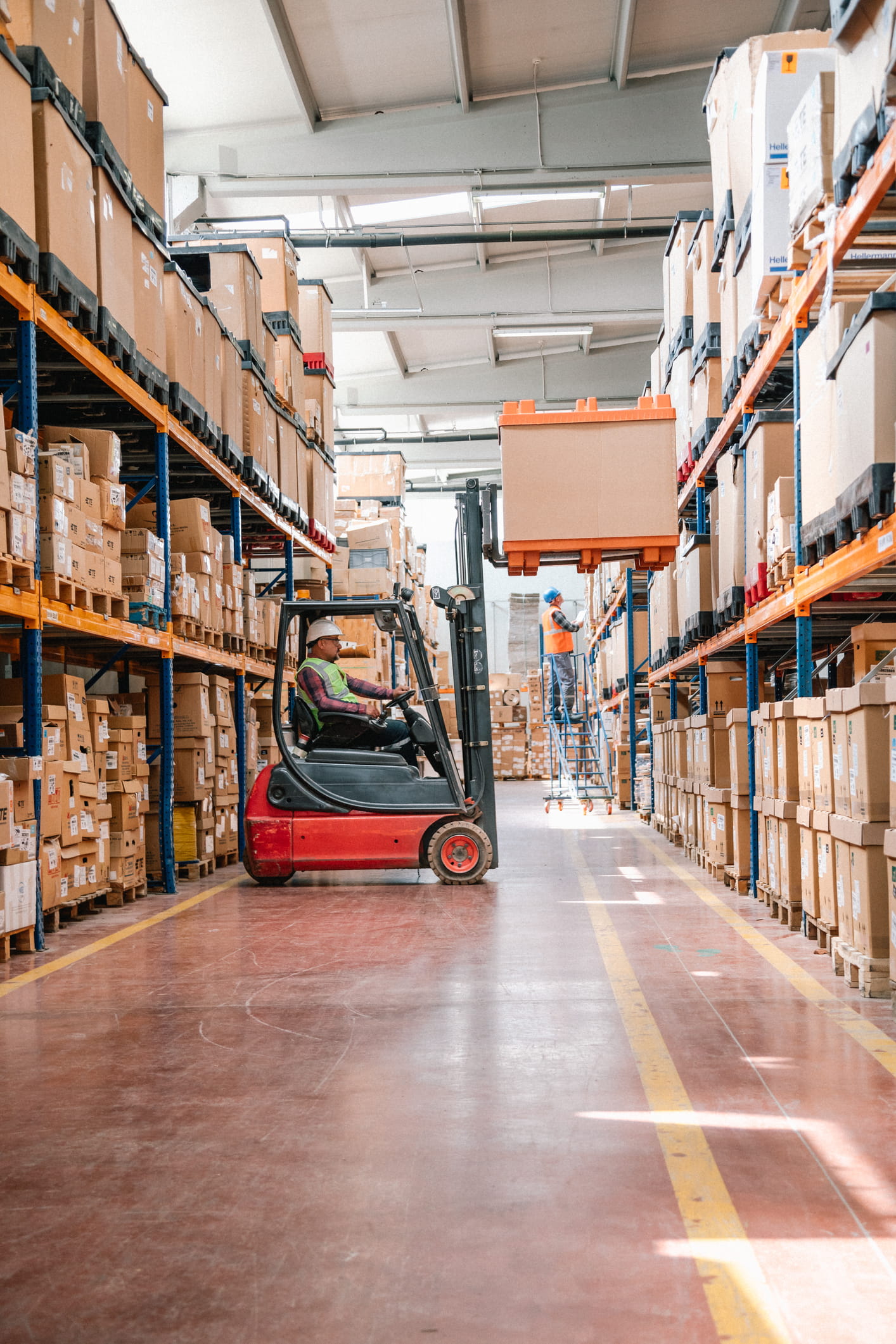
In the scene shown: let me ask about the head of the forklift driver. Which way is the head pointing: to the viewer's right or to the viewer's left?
to the viewer's right

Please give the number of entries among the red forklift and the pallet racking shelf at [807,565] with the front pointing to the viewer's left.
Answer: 1

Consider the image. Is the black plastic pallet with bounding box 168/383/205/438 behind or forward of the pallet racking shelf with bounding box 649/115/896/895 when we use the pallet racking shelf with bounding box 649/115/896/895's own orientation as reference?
forward

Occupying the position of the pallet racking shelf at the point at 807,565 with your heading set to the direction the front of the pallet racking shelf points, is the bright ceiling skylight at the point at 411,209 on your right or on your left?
on your right

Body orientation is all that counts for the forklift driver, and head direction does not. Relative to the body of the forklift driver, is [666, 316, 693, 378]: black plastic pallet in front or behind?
in front

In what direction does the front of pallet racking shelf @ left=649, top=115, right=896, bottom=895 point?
to the viewer's left

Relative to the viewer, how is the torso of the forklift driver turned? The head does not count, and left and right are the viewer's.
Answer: facing to the right of the viewer

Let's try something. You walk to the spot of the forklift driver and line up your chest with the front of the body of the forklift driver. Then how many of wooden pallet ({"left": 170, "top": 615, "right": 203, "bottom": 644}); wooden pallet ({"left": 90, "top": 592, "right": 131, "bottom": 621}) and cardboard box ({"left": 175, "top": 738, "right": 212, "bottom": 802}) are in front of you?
0

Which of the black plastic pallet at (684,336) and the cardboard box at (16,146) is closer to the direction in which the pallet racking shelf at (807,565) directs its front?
the cardboard box

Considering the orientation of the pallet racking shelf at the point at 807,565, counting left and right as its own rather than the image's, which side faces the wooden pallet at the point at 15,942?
front

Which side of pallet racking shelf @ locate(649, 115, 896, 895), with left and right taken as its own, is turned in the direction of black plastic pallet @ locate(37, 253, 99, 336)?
front

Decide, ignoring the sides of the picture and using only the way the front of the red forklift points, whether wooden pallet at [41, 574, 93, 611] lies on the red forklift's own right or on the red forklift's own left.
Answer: on the red forklift's own right

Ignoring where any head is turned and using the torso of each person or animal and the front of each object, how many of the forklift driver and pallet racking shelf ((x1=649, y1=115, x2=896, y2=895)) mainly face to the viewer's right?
1

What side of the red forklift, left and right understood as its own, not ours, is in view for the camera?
right

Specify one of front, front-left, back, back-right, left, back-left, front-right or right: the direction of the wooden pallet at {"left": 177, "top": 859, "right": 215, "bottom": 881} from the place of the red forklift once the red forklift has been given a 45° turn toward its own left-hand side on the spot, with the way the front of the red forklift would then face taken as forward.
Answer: left

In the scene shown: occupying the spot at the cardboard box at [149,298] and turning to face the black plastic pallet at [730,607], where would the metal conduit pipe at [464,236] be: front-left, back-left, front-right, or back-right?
front-left
